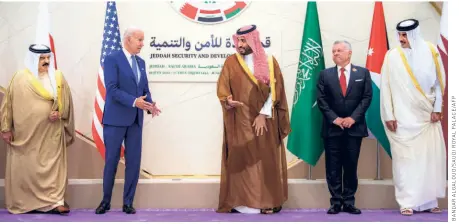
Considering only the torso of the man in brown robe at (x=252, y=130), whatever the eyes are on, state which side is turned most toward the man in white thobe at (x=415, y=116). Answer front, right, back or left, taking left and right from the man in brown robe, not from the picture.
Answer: left

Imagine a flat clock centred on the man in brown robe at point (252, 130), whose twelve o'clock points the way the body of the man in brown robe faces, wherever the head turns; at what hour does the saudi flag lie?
The saudi flag is roughly at 8 o'clock from the man in brown robe.

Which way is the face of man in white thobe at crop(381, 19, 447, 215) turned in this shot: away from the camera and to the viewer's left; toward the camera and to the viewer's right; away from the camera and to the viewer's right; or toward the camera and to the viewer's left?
toward the camera and to the viewer's left

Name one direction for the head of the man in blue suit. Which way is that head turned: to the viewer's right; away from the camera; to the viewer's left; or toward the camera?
to the viewer's right

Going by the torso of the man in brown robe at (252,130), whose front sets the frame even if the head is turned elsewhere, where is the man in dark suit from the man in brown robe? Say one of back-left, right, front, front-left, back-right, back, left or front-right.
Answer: left

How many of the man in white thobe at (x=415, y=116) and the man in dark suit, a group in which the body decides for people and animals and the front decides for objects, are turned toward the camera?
2

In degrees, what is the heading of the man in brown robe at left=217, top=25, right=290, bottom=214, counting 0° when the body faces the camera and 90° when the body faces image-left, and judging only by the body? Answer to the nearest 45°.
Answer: approximately 0°

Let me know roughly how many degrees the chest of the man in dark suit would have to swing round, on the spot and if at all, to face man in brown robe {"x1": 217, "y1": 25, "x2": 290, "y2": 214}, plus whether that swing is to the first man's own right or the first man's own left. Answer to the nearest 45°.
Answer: approximately 90° to the first man's own right
